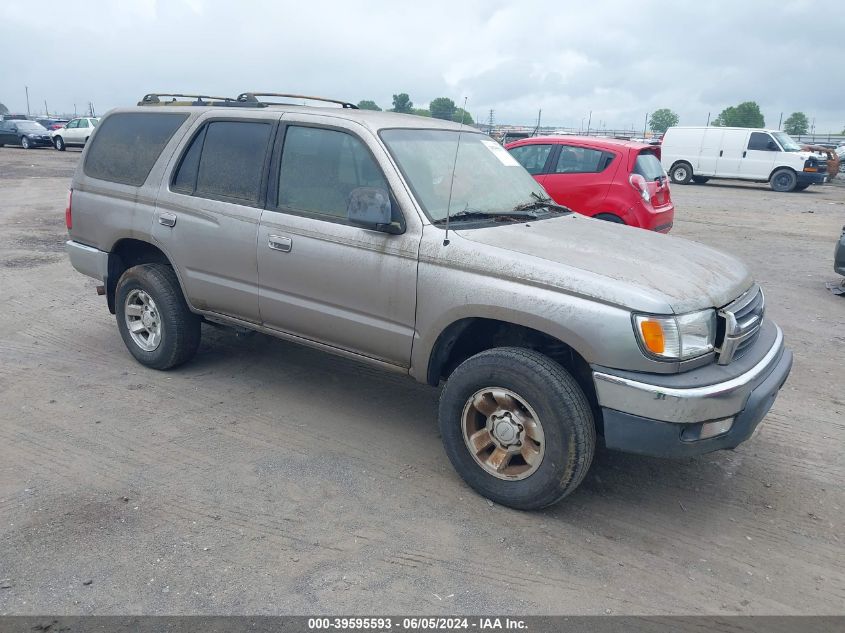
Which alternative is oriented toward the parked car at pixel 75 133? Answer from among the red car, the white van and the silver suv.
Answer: the red car

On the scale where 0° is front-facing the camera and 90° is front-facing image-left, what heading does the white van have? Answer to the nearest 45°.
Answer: approximately 315°

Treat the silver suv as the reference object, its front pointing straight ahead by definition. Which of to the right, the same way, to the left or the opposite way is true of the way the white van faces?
the same way

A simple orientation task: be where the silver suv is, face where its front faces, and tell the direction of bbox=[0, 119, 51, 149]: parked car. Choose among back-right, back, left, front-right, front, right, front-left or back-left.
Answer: back

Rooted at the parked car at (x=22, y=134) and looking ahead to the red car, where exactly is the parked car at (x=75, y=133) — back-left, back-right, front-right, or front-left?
front-left

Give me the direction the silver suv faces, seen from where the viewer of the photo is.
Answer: facing the viewer and to the right of the viewer

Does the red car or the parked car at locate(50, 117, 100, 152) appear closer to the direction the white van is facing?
the red car

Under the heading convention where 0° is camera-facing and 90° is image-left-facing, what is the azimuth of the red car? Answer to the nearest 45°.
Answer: approximately 135°

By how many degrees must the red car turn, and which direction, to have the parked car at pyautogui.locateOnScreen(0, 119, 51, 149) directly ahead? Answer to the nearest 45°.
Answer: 0° — it already faces it

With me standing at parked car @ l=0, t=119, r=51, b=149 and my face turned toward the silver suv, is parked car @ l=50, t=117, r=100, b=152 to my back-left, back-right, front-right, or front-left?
front-left

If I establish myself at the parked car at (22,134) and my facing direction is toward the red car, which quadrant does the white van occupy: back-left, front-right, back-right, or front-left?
front-left

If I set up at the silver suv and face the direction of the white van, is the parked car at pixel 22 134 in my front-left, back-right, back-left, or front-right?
front-left

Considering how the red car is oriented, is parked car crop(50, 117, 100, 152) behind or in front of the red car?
in front

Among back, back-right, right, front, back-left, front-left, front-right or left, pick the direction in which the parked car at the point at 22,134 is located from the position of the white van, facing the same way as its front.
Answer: back-right

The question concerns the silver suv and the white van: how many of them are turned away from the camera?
0

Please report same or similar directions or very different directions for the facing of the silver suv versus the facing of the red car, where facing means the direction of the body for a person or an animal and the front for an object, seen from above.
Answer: very different directions
